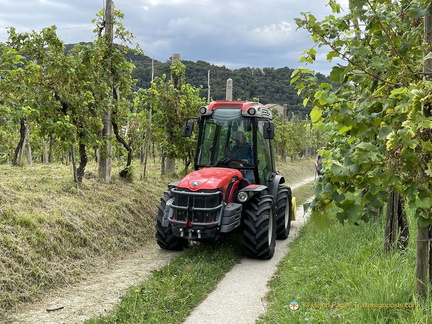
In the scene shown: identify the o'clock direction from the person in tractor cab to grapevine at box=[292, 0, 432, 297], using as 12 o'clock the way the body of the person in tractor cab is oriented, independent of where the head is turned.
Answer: The grapevine is roughly at 10 o'clock from the person in tractor cab.

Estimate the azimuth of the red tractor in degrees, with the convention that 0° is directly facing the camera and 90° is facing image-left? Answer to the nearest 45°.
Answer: approximately 45°

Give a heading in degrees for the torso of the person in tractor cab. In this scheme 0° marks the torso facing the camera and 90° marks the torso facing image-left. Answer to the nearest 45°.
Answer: approximately 45°

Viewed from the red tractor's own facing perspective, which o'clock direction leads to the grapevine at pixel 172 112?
The grapevine is roughly at 4 o'clock from the red tractor.
